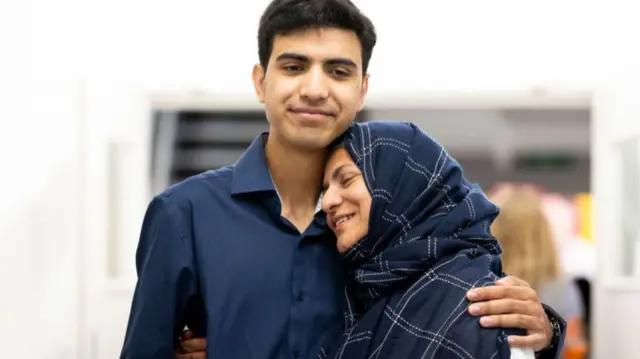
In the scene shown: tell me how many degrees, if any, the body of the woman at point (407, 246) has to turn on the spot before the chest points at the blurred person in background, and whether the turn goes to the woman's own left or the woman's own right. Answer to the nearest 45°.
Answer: approximately 90° to the woman's own right

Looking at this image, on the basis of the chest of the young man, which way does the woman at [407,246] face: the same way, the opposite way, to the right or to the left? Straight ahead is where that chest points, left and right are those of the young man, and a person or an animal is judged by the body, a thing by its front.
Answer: to the right

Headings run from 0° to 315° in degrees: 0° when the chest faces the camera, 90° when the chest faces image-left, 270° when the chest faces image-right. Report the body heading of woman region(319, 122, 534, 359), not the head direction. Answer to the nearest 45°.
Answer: approximately 90°

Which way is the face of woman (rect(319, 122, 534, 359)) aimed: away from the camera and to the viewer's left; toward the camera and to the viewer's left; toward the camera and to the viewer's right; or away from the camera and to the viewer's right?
toward the camera and to the viewer's left

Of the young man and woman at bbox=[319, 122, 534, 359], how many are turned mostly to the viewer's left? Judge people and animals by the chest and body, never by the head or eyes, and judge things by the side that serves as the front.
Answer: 1

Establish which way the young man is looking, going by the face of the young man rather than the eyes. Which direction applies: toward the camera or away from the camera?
toward the camera

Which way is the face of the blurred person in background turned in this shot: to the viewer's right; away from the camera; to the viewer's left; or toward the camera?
away from the camera

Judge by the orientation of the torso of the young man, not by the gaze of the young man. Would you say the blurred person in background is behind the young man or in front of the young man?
behind

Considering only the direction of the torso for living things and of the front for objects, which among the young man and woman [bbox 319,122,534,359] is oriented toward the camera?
the young man

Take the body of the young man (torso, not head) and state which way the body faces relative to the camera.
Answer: toward the camera
